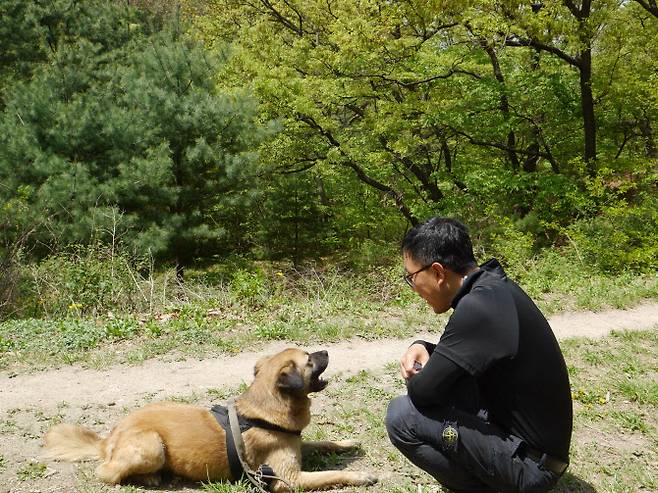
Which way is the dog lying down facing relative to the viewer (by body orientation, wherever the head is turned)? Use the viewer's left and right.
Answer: facing to the right of the viewer

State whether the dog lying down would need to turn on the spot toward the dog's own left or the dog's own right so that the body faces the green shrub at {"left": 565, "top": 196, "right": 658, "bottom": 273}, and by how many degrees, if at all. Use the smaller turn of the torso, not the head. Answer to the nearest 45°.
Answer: approximately 45° to the dog's own left

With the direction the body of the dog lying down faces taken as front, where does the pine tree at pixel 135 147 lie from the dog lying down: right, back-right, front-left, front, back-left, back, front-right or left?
left

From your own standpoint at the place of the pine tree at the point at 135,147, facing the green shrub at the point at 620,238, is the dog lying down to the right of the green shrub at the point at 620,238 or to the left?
right

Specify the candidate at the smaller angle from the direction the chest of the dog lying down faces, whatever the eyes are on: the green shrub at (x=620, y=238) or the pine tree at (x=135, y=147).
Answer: the green shrub

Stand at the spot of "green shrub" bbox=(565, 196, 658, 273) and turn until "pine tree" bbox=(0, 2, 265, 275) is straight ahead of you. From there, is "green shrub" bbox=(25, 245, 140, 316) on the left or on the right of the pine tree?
left

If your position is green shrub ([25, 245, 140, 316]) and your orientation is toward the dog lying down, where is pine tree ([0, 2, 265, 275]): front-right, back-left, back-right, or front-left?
back-left

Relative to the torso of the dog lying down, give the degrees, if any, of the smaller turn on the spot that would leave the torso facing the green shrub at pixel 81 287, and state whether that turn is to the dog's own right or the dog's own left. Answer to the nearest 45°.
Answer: approximately 90° to the dog's own left
